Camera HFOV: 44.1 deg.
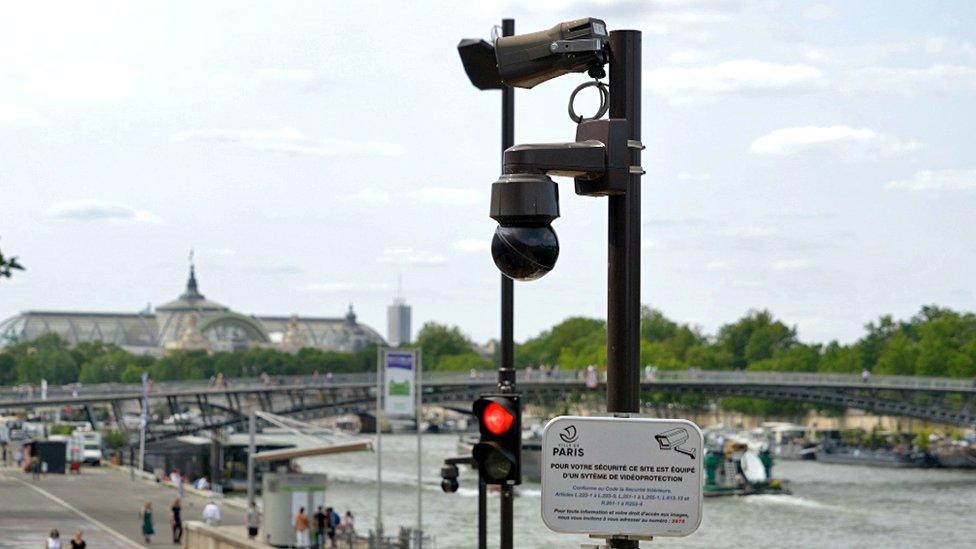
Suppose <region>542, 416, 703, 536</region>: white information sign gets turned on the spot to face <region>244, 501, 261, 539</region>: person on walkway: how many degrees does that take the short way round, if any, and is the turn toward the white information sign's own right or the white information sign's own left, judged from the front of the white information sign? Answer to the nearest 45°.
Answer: approximately 180°

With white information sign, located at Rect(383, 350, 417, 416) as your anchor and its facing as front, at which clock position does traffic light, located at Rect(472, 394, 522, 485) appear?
The traffic light is roughly at 12 o'clock from the white information sign.

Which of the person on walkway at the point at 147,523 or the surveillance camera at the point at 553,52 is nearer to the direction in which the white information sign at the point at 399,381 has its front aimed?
the surveillance camera

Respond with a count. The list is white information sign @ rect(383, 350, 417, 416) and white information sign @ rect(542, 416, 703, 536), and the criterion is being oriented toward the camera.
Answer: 2

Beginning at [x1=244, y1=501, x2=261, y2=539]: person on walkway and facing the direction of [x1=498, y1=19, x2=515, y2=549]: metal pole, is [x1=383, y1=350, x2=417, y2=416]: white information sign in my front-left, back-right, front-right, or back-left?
front-left

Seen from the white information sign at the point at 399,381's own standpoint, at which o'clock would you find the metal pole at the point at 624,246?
The metal pole is roughly at 12 o'clock from the white information sign.

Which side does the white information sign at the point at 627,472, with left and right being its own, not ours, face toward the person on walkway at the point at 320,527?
back

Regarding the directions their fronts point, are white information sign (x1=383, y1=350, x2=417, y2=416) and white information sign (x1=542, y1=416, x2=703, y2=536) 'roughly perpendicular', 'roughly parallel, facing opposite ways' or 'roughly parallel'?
roughly parallel

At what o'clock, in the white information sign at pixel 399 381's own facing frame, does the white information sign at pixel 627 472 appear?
the white information sign at pixel 627 472 is roughly at 12 o'clock from the white information sign at pixel 399 381.

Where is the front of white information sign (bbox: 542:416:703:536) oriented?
toward the camera

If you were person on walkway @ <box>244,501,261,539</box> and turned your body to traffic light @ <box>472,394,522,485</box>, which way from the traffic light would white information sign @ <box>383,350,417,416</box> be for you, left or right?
left

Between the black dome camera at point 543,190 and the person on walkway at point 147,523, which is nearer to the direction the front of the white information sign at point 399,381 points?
the black dome camera
